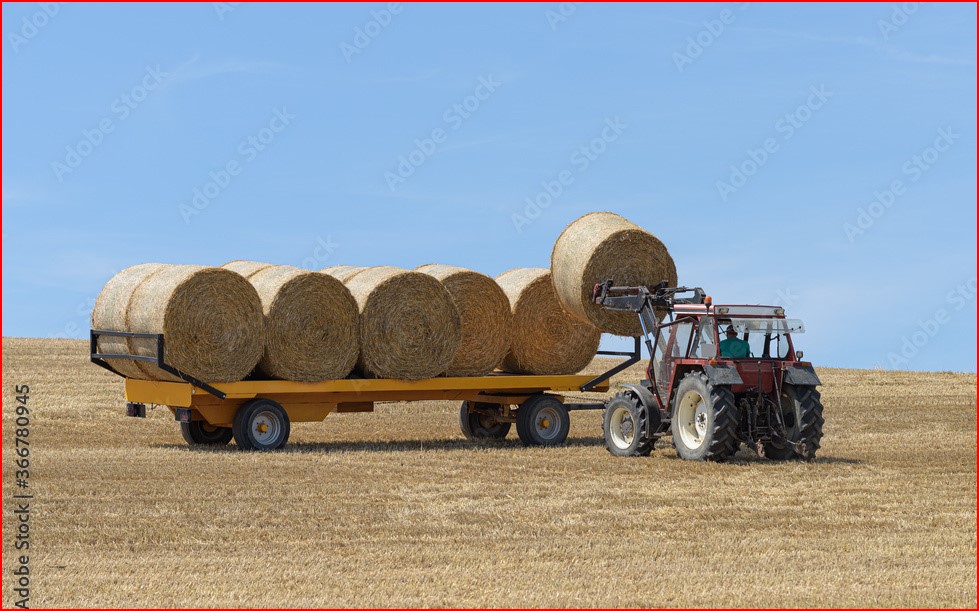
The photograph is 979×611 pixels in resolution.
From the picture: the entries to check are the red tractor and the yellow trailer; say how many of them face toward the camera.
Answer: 0

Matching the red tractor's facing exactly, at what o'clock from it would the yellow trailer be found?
The yellow trailer is roughly at 11 o'clock from the red tractor.

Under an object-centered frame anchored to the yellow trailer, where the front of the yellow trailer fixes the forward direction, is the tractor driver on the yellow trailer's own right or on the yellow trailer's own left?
on the yellow trailer's own right

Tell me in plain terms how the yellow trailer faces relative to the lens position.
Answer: facing away from the viewer and to the right of the viewer

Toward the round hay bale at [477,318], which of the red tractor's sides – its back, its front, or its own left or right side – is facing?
front

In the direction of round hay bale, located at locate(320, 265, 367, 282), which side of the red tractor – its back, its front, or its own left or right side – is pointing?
front

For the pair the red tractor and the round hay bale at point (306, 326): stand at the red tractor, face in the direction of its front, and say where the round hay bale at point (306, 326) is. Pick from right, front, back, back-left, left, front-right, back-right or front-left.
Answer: front-left

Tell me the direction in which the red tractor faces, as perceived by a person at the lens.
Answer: facing away from the viewer and to the left of the viewer
